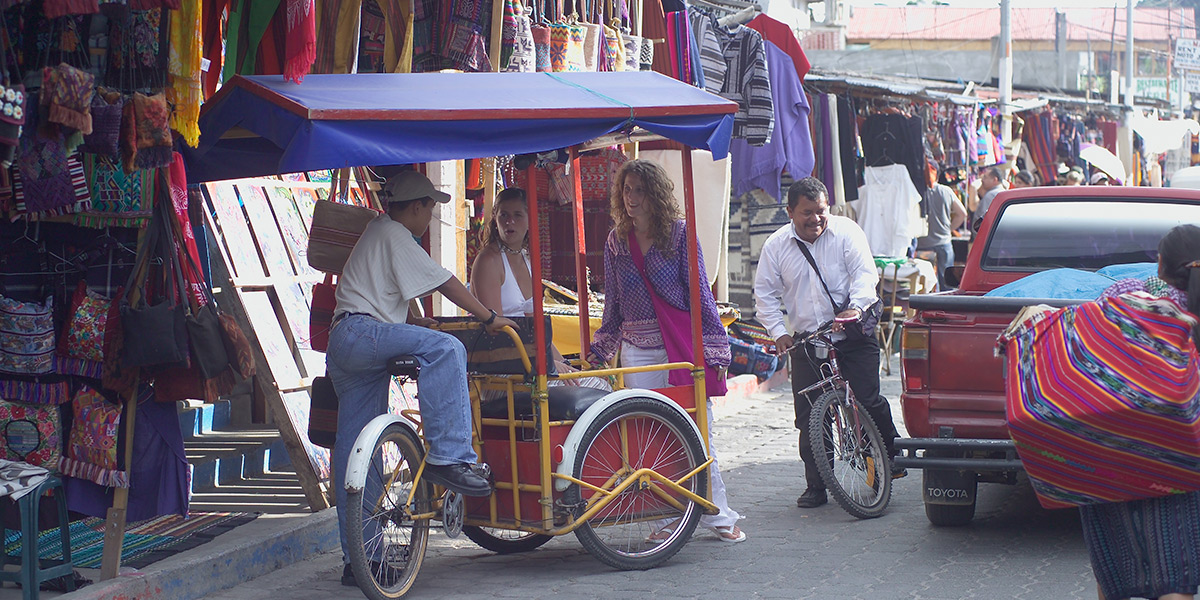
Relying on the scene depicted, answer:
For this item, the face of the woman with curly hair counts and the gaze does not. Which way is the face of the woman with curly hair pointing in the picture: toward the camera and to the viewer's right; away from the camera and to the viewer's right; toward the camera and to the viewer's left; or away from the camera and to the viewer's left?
toward the camera and to the viewer's left

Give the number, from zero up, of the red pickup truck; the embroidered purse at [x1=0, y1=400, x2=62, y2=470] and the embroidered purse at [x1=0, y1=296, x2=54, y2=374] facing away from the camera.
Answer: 1

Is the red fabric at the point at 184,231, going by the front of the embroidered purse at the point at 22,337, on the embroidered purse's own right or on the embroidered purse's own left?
on the embroidered purse's own left

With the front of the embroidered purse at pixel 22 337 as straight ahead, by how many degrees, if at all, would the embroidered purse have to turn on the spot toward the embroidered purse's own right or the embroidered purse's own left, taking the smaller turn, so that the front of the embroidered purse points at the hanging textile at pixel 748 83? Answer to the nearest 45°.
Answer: approximately 135° to the embroidered purse's own left

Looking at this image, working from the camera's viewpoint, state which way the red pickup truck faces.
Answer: facing away from the viewer

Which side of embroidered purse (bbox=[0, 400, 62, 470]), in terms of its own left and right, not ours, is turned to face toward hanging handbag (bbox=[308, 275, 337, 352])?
left

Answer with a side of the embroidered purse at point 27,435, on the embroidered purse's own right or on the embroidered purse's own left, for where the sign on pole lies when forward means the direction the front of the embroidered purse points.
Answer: on the embroidered purse's own left

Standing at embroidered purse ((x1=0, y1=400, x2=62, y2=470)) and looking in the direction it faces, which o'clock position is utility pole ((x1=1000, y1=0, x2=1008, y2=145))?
The utility pole is roughly at 8 o'clock from the embroidered purse.

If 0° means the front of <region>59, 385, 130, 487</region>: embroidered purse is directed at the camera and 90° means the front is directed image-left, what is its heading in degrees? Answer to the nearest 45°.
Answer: approximately 0°

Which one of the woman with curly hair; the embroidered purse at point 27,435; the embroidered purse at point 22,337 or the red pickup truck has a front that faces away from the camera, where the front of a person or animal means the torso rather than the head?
the red pickup truck

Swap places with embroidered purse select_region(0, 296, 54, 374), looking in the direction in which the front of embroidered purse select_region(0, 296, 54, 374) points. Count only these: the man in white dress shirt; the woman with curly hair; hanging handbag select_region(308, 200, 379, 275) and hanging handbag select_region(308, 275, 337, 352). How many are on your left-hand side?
4

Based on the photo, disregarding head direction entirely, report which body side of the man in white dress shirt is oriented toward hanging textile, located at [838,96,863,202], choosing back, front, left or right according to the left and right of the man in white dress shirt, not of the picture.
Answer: back

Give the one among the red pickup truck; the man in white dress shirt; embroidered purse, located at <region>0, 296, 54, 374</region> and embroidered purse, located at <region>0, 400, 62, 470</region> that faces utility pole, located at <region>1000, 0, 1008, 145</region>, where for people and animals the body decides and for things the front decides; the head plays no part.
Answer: the red pickup truck
